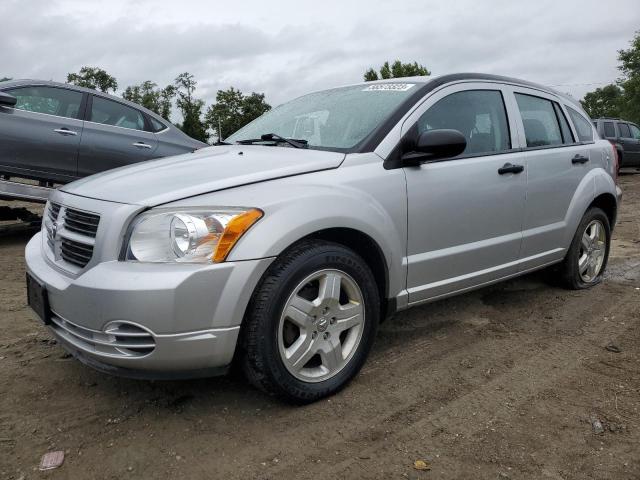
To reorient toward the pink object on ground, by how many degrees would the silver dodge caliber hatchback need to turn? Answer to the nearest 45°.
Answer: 0° — it already faces it

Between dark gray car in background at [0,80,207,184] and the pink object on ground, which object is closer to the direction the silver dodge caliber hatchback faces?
the pink object on ground

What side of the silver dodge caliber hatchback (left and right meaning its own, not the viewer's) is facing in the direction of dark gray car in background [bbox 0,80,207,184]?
right
